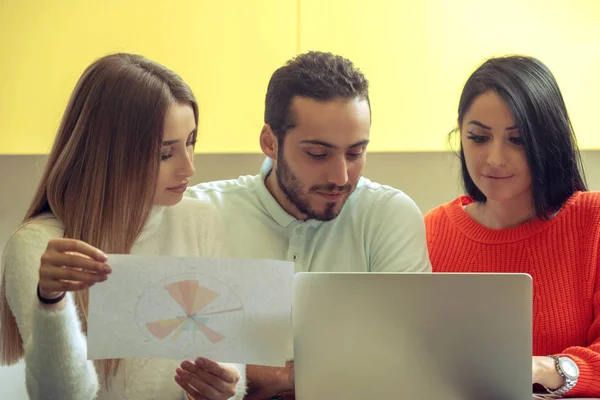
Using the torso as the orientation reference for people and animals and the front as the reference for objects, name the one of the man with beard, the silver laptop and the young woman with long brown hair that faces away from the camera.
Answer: the silver laptop

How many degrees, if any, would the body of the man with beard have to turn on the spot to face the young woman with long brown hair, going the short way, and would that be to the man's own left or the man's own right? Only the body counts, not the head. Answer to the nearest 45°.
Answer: approximately 45° to the man's own right

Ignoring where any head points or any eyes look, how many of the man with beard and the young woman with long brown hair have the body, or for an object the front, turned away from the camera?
0

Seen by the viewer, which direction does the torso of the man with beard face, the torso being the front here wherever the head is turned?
toward the camera

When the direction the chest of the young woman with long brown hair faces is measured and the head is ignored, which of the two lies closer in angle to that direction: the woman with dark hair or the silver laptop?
the silver laptop

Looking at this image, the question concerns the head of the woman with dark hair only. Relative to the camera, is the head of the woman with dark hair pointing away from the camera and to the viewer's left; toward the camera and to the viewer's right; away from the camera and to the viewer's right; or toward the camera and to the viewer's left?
toward the camera and to the viewer's left

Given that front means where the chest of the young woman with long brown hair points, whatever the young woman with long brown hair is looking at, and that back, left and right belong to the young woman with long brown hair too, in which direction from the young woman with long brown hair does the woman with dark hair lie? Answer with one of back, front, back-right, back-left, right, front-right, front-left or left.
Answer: front-left

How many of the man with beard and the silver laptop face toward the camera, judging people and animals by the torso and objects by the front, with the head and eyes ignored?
1

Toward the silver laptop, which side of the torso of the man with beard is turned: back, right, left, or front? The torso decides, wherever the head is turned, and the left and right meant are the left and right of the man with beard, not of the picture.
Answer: front

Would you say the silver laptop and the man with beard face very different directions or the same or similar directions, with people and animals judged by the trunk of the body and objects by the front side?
very different directions

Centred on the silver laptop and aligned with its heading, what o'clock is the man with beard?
The man with beard is roughly at 11 o'clock from the silver laptop.

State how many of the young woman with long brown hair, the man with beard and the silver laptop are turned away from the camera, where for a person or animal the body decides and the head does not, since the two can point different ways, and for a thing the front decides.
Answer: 1

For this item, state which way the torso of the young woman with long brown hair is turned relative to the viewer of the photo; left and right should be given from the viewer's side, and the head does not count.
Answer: facing the viewer and to the right of the viewer

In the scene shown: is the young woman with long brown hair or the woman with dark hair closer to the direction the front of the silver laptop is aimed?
the woman with dark hair

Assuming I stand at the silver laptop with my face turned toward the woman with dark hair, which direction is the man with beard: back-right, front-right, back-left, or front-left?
front-left

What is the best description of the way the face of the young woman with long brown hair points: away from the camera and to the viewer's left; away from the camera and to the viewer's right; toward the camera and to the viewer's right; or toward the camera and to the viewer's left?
toward the camera and to the viewer's right

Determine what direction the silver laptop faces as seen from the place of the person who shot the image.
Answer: facing away from the viewer

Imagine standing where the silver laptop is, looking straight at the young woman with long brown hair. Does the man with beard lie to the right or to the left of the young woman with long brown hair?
right
